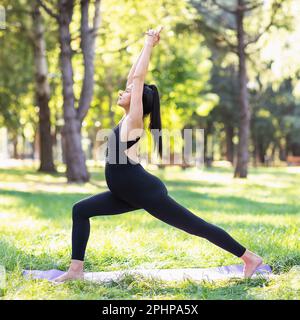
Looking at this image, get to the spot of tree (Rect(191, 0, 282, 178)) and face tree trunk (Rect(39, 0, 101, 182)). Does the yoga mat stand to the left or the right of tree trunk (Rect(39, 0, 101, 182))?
left

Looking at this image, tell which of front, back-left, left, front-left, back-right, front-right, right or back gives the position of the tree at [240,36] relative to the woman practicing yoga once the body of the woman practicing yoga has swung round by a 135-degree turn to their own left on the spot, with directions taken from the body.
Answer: back-left

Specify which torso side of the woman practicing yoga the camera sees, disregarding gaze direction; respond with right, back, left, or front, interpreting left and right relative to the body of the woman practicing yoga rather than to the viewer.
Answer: left

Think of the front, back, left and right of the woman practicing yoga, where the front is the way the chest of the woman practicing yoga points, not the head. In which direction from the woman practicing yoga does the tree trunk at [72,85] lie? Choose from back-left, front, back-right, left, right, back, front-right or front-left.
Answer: right
